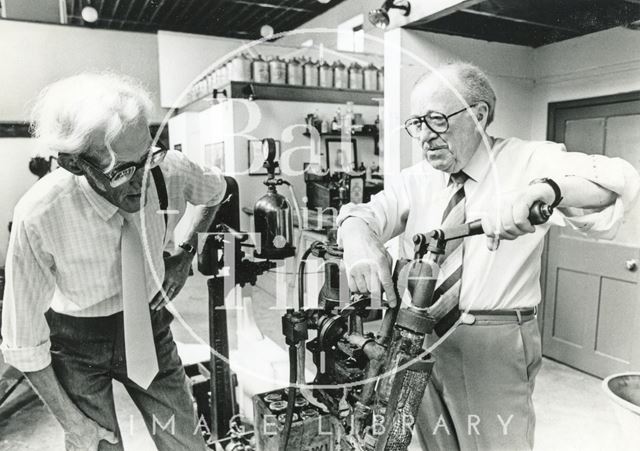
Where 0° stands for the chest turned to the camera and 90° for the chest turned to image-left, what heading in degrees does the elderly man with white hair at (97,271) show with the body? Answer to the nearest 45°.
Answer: approximately 315°

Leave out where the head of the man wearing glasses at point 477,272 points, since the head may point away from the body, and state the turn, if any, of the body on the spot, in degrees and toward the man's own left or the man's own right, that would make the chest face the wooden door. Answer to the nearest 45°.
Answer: approximately 135° to the man's own right

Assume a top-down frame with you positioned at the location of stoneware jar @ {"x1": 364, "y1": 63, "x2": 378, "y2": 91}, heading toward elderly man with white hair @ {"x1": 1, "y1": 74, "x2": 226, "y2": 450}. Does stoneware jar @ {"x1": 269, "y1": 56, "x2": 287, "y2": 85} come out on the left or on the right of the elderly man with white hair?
right

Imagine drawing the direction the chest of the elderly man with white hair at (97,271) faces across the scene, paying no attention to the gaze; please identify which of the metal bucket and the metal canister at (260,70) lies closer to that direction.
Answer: the metal bucket

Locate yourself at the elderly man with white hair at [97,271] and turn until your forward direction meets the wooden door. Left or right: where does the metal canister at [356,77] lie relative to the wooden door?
left

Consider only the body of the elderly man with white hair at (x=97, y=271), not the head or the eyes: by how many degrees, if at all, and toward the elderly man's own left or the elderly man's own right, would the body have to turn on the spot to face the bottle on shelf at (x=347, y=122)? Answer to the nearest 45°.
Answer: approximately 90° to the elderly man's own left

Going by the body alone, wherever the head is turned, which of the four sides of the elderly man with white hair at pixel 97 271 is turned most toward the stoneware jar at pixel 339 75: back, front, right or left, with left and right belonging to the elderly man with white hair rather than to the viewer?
left

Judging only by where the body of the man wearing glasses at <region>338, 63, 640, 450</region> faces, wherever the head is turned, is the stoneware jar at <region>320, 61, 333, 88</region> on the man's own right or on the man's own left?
on the man's own right

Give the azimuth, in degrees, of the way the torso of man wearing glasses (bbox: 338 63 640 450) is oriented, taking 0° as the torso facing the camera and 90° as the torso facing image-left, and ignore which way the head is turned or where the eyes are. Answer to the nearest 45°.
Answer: approximately 45°

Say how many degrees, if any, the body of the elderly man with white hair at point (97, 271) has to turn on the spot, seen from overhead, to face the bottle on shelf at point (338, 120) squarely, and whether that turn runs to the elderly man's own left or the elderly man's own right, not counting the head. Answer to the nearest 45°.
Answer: approximately 90° to the elderly man's own left

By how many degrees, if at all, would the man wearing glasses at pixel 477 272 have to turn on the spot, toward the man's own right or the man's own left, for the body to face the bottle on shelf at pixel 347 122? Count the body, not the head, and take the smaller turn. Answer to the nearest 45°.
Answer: approximately 135° to the man's own right

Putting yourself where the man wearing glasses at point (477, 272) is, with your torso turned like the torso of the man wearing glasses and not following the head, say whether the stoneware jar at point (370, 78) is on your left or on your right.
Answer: on your right

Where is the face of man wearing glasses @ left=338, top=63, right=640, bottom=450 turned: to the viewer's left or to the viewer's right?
to the viewer's left
